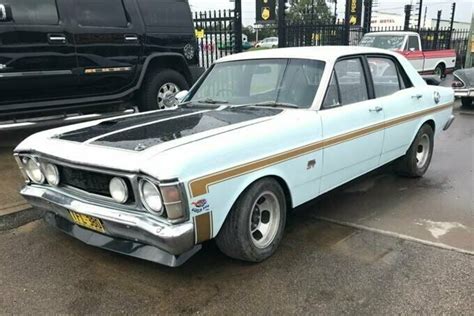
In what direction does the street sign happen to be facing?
toward the camera

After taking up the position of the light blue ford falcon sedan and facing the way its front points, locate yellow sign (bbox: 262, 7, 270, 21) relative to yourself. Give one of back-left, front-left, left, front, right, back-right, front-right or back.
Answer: back-right

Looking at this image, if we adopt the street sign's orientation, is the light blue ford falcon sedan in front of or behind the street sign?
in front

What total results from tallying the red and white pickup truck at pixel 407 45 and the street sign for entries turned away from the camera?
0

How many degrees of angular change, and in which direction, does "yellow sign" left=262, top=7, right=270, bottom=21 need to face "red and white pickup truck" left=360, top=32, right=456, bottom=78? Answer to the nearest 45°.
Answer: approximately 135° to its left

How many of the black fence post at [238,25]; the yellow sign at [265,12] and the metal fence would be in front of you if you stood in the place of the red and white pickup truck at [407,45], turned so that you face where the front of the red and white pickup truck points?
3

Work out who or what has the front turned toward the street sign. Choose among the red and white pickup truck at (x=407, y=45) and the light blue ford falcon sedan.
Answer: the red and white pickup truck

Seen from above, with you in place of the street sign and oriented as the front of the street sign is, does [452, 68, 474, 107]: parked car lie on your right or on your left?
on your left

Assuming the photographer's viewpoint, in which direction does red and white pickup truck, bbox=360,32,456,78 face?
facing the viewer and to the left of the viewer

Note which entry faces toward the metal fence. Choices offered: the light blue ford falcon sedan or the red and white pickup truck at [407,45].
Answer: the red and white pickup truck

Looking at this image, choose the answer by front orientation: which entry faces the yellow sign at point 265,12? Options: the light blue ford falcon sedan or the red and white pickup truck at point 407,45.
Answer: the red and white pickup truck

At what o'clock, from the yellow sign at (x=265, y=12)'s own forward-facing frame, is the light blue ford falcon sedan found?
The light blue ford falcon sedan is roughly at 12 o'clock from the yellow sign.

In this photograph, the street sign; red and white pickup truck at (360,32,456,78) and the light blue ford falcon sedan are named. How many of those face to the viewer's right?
0
